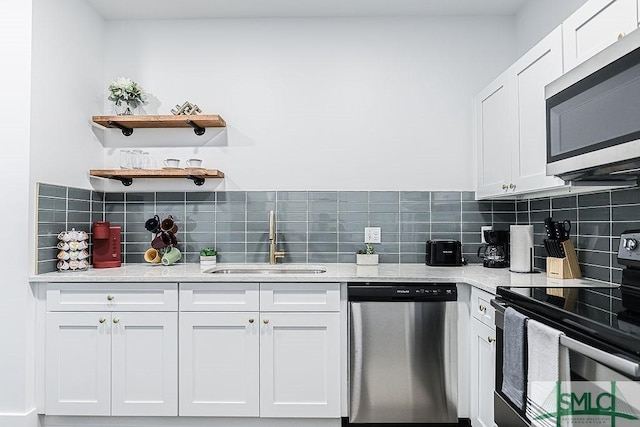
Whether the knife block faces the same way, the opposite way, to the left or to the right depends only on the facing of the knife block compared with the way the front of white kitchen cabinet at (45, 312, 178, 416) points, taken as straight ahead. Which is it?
to the right

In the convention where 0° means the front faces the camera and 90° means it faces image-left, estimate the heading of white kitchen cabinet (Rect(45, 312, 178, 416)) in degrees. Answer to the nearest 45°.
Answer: approximately 0°

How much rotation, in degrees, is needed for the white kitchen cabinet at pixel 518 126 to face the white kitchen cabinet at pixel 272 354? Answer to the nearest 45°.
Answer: approximately 45° to its right

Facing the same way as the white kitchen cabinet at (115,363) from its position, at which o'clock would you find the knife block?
The knife block is roughly at 10 o'clock from the white kitchen cabinet.

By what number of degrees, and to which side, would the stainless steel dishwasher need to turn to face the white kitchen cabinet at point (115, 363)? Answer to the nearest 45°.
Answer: approximately 90° to its right

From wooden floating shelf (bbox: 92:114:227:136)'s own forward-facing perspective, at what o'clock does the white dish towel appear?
The white dish towel is roughly at 11 o'clock from the wooden floating shelf.
